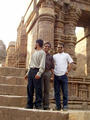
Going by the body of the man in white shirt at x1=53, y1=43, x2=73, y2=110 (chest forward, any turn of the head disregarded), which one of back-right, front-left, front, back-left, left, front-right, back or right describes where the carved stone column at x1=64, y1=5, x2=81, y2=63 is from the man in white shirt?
back

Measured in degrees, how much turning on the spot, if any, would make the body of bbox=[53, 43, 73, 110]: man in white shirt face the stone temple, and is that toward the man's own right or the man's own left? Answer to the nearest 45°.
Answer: approximately 180°

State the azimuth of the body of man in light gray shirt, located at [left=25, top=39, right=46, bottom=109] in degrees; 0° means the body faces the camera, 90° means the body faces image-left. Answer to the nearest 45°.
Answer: approximately 45°

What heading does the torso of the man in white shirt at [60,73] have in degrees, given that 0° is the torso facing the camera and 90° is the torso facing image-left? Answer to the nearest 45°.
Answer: approximately 0°

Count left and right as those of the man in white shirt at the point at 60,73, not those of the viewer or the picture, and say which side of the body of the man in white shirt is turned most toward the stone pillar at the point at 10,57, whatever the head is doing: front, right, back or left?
back

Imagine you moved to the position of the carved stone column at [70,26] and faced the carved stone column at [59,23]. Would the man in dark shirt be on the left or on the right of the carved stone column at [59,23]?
left
